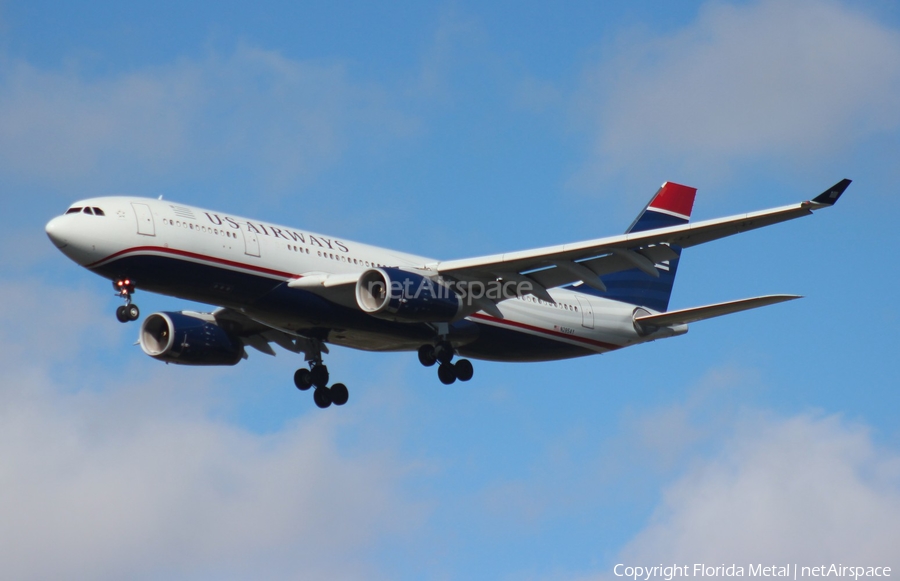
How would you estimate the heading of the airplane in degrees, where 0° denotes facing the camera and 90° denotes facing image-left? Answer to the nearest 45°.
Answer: approximately 45°
